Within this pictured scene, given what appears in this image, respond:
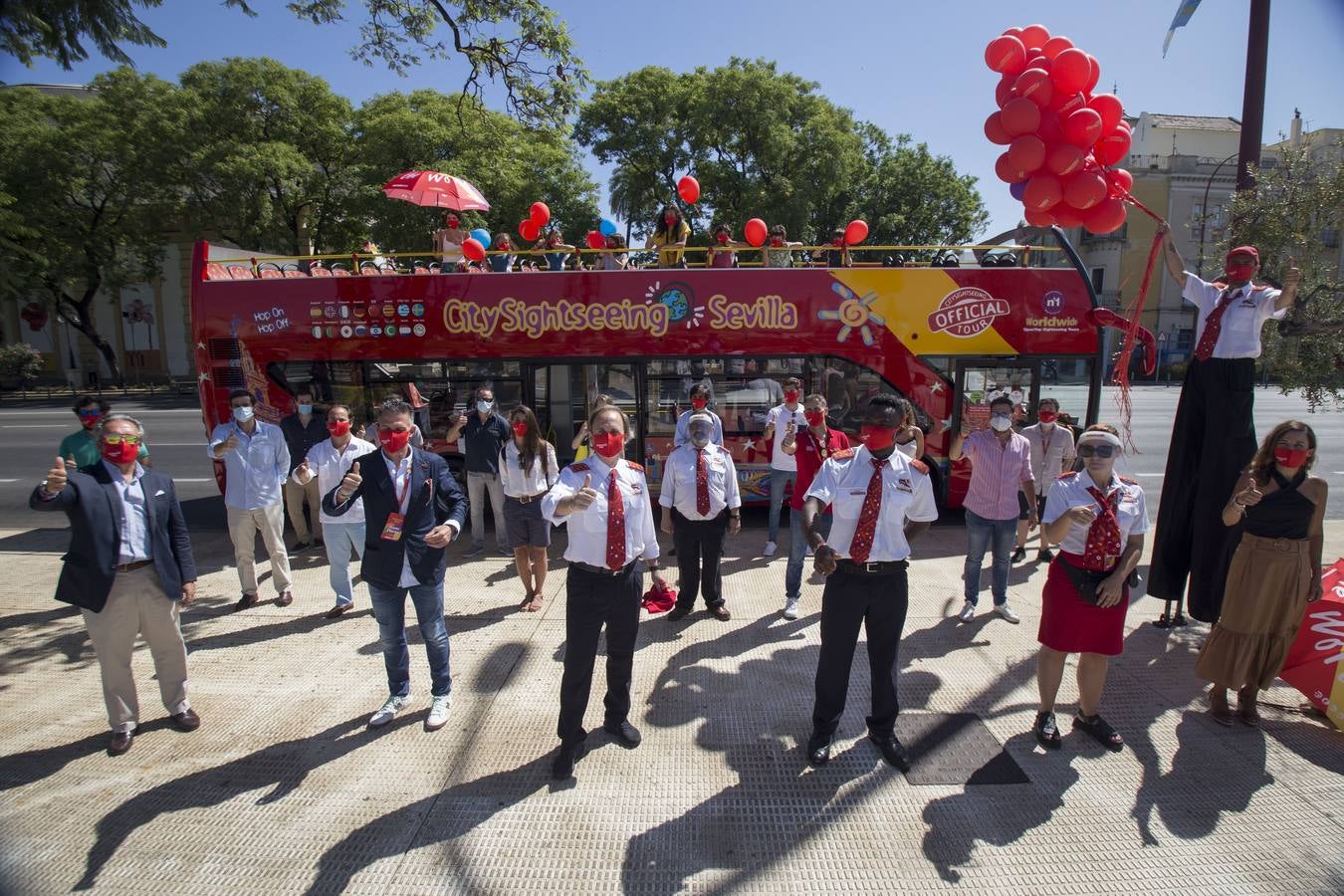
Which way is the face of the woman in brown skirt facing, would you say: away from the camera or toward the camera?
toward the camera

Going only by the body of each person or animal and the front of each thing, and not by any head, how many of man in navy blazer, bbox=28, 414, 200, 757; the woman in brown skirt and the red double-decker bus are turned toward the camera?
2

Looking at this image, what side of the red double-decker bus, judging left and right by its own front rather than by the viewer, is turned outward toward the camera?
right

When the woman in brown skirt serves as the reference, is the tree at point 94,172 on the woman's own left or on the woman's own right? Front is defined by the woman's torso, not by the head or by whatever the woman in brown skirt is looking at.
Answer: on the woman's own right

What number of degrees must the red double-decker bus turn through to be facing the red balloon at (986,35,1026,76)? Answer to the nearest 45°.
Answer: approximately 45° to its right

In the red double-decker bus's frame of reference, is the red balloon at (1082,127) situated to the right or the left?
on its right

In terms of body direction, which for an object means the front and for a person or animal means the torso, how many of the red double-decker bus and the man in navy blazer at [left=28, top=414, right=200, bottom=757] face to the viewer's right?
1

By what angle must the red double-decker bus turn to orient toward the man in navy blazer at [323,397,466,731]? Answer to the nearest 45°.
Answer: approximately 135° to its right

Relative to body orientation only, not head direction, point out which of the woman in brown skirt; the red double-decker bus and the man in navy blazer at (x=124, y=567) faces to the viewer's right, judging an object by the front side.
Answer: the red double-decker bus

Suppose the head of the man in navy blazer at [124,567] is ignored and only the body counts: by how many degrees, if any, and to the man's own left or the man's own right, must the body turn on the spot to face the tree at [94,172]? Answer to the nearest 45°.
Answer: approximately 180°

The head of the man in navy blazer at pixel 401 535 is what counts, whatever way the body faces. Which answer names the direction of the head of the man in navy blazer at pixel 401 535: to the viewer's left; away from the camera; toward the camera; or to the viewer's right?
toward the camera

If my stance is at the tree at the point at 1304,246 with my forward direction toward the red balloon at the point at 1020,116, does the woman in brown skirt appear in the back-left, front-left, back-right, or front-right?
front-left

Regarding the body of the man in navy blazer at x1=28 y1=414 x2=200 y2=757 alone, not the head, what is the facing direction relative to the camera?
toward the camera

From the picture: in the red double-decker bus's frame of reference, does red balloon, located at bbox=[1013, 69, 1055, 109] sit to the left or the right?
on its right

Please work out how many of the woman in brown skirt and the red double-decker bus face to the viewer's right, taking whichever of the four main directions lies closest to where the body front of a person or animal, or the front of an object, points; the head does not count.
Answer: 1
